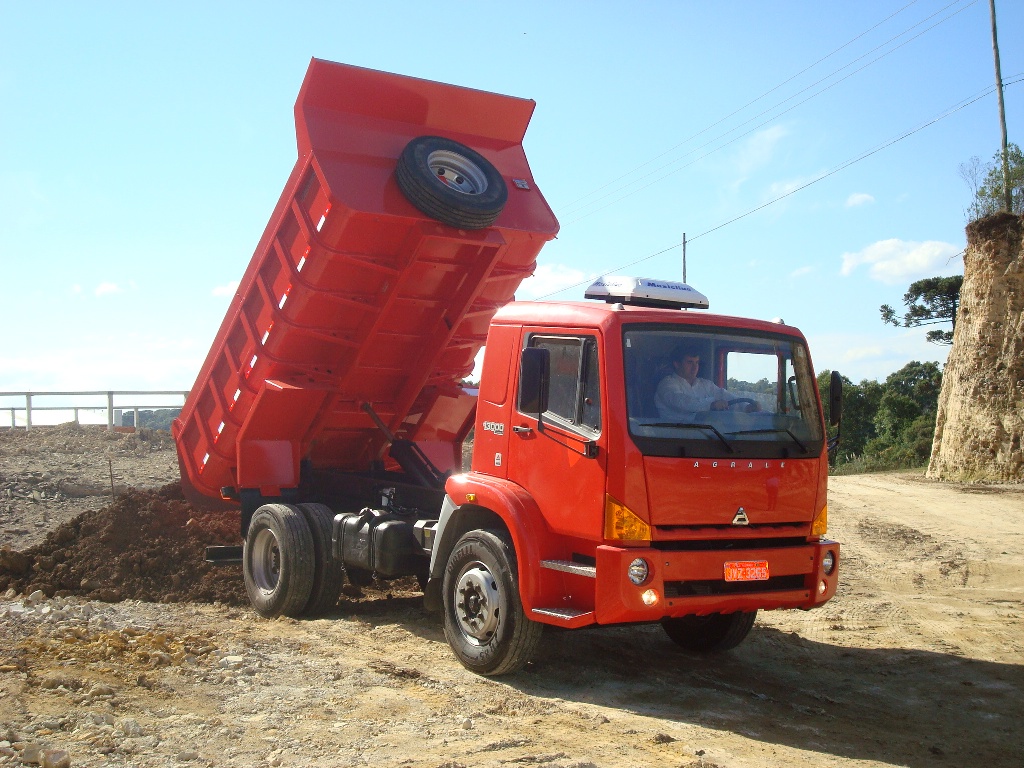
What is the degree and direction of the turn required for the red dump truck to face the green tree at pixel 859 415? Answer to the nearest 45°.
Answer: approximately 90° to its left

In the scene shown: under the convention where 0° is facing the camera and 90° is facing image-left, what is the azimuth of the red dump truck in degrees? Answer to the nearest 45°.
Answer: approximately 315°

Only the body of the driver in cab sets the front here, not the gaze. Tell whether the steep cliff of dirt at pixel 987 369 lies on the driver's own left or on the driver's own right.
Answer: on the driver's own left

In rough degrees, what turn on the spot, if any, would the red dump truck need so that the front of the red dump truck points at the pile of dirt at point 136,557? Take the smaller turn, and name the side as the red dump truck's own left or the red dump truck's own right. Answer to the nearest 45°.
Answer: approximately 180°

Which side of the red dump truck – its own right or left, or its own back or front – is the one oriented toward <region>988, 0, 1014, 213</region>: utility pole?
left

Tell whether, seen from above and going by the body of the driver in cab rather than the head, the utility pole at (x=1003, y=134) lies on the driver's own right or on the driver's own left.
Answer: on the driver's own left

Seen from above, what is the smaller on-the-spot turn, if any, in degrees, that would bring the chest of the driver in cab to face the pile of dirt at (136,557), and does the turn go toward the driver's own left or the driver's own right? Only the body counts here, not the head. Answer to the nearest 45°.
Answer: approximately 180°

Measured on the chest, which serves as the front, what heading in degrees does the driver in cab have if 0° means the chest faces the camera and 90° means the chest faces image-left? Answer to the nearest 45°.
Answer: approximately 315°

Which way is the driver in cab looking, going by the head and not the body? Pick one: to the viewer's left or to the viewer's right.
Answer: to the viewer's right
